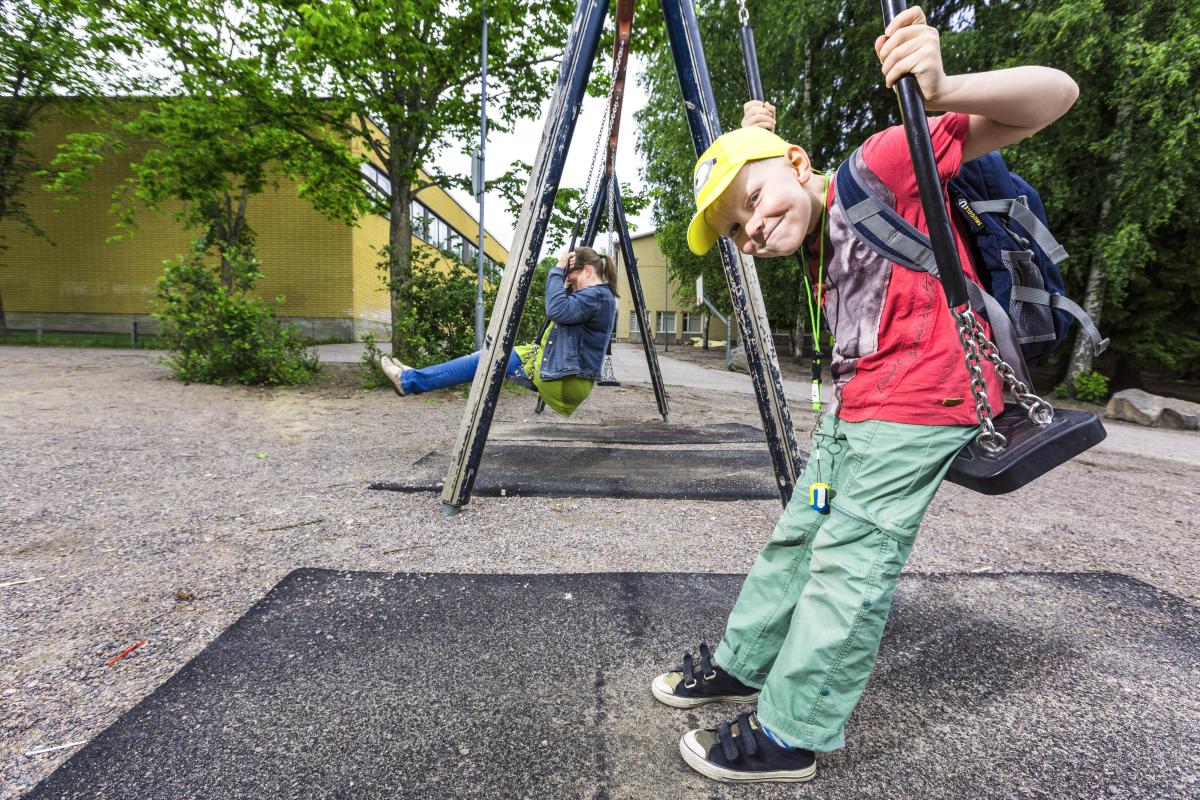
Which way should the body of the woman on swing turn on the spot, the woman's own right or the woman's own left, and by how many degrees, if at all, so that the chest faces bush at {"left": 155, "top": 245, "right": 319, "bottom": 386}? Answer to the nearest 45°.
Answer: approximately 45° to the woman's own right

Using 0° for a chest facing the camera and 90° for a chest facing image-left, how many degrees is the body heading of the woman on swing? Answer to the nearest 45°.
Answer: approximately 90°

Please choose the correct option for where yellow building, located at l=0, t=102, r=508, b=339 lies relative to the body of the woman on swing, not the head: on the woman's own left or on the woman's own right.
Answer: on the woman's own right

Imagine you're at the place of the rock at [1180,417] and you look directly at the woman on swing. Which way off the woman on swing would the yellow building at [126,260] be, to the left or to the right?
right

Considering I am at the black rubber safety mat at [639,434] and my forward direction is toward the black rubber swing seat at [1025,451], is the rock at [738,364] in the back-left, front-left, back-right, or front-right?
back-left

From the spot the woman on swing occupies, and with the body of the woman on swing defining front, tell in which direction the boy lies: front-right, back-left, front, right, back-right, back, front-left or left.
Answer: left

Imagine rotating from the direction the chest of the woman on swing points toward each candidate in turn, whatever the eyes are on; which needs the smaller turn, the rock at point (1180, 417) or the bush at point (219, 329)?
the bush

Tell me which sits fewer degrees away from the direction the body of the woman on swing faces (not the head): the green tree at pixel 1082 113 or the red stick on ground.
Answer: the red stick on ground
